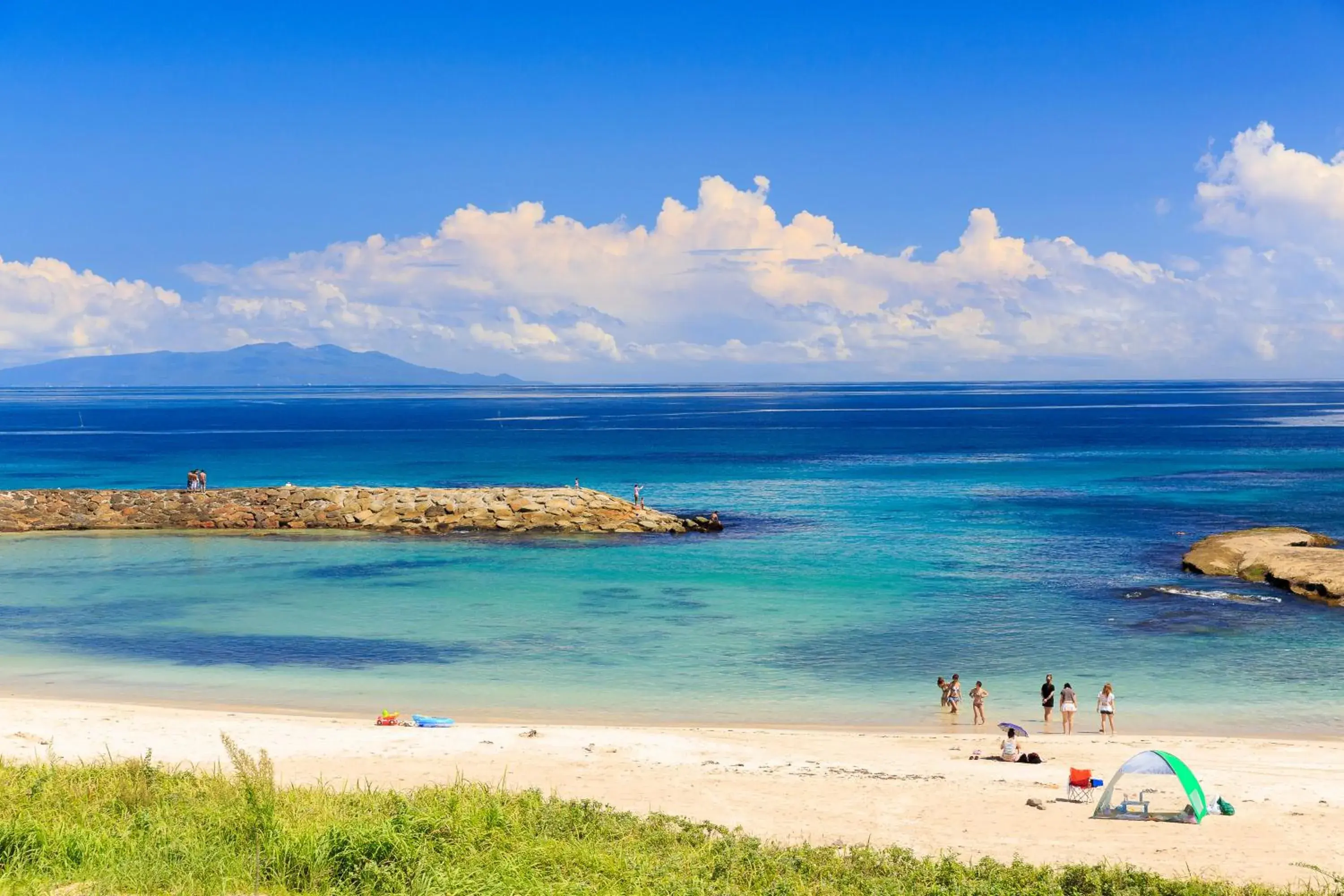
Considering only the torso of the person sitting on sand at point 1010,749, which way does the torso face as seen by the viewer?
away from the camera

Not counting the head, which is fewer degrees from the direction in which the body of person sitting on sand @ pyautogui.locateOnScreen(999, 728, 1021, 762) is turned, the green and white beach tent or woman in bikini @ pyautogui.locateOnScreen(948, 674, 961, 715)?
the woman in bikini
